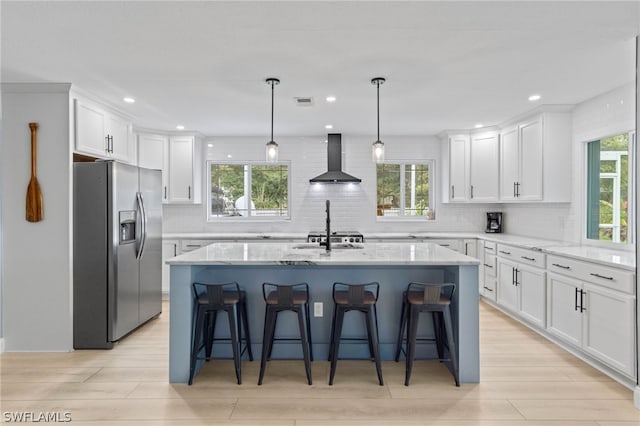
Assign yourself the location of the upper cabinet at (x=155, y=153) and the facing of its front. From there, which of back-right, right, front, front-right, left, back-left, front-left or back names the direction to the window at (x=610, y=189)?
front-left

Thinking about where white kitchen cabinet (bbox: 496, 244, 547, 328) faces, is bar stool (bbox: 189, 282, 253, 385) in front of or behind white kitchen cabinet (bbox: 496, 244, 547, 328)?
in front

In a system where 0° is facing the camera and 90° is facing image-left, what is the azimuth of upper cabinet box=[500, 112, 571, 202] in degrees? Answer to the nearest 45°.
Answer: approximately 45°

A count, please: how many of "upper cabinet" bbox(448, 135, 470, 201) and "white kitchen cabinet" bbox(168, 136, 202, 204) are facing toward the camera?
2

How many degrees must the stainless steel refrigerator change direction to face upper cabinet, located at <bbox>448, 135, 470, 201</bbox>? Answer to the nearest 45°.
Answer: approximately 45° to its left

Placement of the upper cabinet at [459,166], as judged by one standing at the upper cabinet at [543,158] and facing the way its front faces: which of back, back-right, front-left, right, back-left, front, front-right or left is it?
right

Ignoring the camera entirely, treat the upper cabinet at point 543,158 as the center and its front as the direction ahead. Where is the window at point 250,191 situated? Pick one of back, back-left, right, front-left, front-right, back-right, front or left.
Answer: front-right

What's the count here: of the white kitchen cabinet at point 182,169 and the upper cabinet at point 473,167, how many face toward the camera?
2

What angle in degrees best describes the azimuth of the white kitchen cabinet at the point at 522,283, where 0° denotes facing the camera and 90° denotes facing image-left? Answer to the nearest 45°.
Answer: approximately 45°
